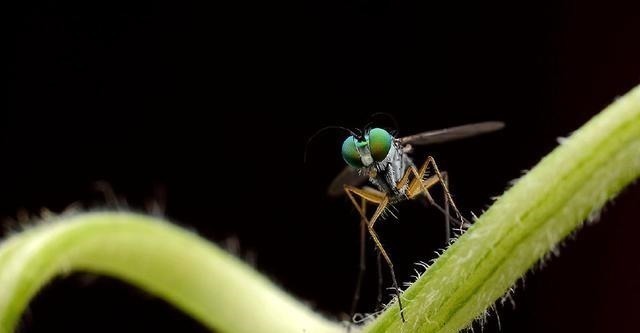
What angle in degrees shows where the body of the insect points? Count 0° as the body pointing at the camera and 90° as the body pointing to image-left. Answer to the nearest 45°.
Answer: approximately 45°
